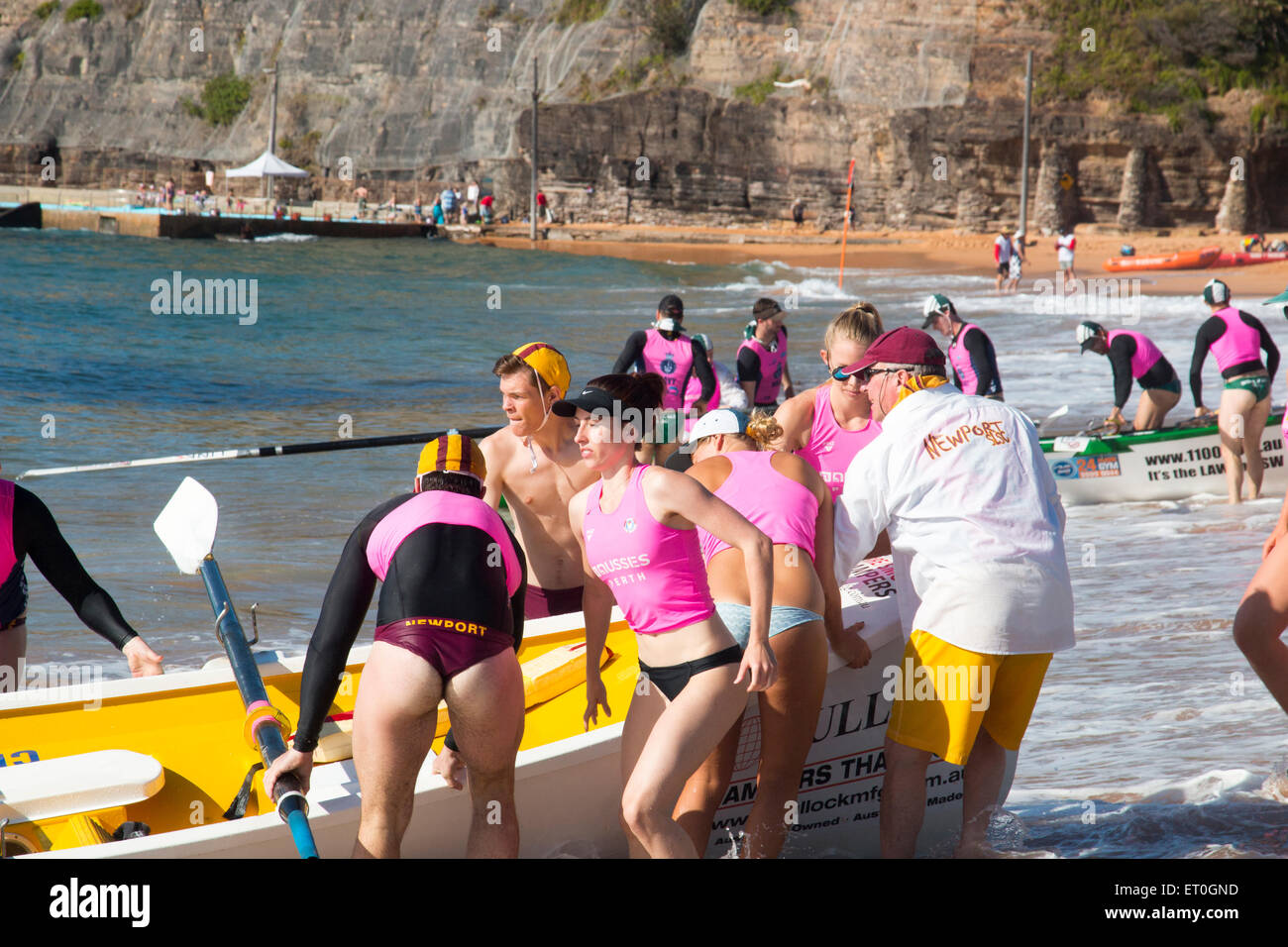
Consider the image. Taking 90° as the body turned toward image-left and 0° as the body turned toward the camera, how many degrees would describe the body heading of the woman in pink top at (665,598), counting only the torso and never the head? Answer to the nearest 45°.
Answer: approximately 45°

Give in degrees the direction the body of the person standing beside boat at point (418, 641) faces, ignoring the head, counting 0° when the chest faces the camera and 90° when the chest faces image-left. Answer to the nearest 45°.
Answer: approximately 180°

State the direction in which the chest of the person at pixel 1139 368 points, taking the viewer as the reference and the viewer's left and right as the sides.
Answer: facing to the left of the viewer

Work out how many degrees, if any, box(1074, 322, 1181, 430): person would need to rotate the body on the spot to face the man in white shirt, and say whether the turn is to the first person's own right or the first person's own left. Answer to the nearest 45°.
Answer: approximately 90° to the first person's own left

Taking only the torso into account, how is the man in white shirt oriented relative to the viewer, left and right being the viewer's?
facing away from the viewer and to the left of the viewer

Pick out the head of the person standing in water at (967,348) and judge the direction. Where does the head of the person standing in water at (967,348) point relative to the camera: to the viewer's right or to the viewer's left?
to the viewer's left

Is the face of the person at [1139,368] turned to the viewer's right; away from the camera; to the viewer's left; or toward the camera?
to the viewer's left

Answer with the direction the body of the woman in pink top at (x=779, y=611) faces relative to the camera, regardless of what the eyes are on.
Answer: away from the camera

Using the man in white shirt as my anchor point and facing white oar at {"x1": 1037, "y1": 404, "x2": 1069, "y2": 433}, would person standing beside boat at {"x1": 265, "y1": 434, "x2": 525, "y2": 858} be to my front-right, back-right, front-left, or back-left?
back-left
